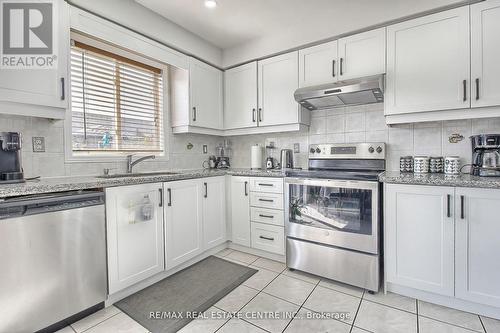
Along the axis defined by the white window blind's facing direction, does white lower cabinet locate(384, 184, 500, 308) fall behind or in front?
in front

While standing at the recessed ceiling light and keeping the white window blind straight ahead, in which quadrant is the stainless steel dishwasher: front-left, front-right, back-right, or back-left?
front-left

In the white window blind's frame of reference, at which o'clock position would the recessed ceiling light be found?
The recessed ceiling light is roughly at 12 o'clock from the white window blind.

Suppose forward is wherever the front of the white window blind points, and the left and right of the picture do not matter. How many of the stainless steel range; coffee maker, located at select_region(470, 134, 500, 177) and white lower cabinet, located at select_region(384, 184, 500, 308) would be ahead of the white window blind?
3

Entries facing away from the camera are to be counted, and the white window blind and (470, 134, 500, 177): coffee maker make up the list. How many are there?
0

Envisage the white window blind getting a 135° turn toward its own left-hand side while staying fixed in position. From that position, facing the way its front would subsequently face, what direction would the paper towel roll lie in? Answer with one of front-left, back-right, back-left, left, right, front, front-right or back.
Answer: right

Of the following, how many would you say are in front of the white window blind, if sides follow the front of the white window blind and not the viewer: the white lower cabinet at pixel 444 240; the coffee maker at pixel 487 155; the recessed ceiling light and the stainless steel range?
4

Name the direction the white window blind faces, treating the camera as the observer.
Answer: facing the viewer and to the right of the viewer

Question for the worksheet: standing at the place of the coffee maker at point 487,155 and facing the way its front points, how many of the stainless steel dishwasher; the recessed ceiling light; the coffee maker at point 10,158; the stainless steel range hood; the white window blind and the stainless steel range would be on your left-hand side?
0

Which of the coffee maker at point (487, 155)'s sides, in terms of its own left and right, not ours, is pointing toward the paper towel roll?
right

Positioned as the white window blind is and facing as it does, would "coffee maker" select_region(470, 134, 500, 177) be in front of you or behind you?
in front

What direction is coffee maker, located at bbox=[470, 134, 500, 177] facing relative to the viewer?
toward the camera
